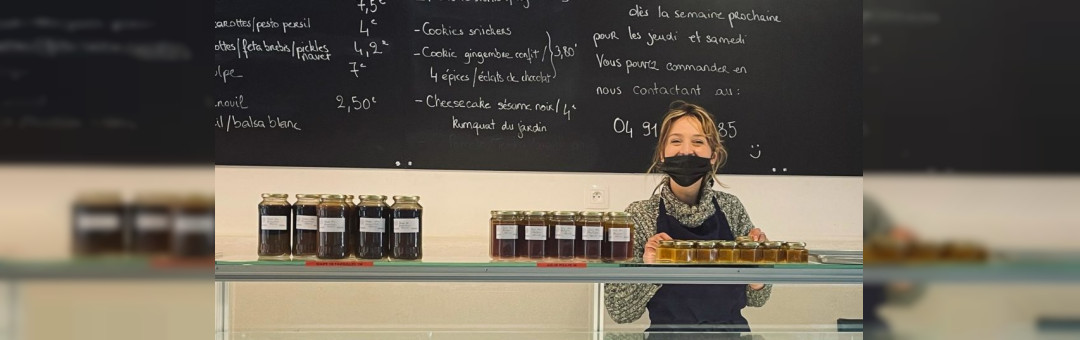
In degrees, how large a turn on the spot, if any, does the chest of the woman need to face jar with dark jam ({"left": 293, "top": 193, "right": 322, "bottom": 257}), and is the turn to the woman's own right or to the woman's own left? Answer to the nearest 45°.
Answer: approximately 45° to the woman's own right

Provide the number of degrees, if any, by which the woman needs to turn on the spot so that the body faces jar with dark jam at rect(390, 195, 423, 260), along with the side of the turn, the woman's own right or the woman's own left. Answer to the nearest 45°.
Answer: approximately 45° to the woman's own right

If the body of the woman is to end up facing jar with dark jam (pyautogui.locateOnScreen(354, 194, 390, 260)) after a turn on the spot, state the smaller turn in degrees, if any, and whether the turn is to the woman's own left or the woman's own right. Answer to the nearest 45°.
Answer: approximately 45° to the woman's own right

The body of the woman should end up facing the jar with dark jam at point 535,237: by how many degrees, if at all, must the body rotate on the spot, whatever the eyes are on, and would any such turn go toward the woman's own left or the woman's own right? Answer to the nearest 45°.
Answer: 0° — they already face it

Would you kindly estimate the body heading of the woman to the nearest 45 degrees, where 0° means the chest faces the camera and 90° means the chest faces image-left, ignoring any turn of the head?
approximately 0°
